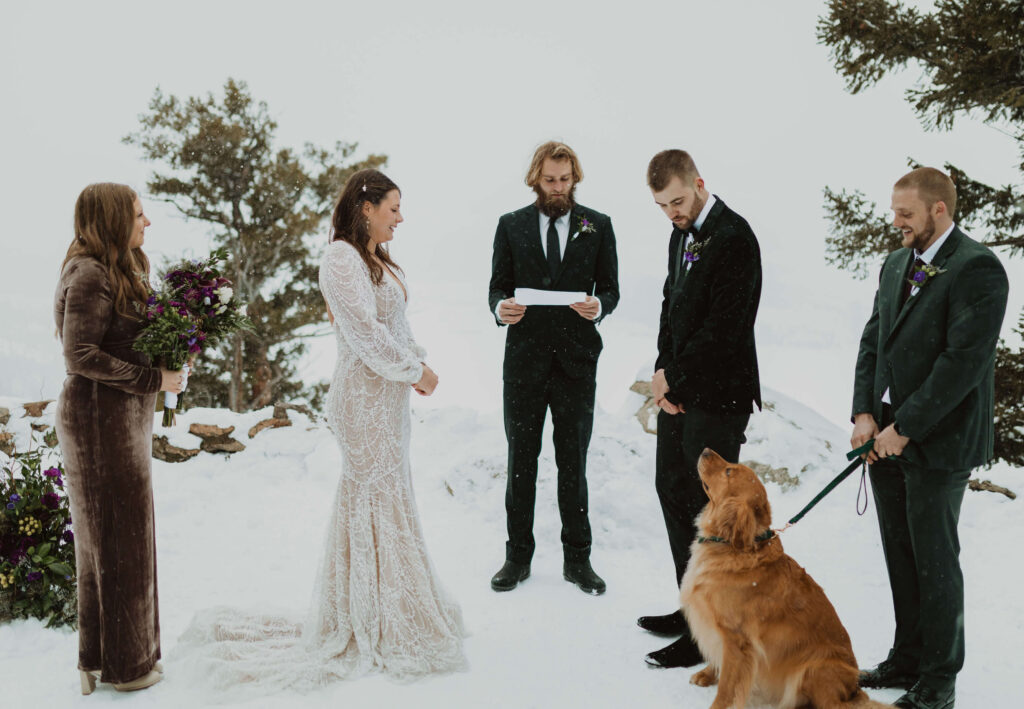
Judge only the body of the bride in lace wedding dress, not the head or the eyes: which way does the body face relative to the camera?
to the viewer's right

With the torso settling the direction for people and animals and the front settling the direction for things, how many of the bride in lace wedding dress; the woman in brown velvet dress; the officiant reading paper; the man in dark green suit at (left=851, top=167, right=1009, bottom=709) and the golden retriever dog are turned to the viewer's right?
2

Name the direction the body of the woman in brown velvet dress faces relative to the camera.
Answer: to the viewer's right

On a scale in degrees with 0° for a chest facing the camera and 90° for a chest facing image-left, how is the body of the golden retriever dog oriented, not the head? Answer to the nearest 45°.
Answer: approximately 90°

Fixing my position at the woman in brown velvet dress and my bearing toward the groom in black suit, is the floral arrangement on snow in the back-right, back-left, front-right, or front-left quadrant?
back-left

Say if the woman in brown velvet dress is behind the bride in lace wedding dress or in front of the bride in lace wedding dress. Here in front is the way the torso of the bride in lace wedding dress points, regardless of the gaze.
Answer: behind
